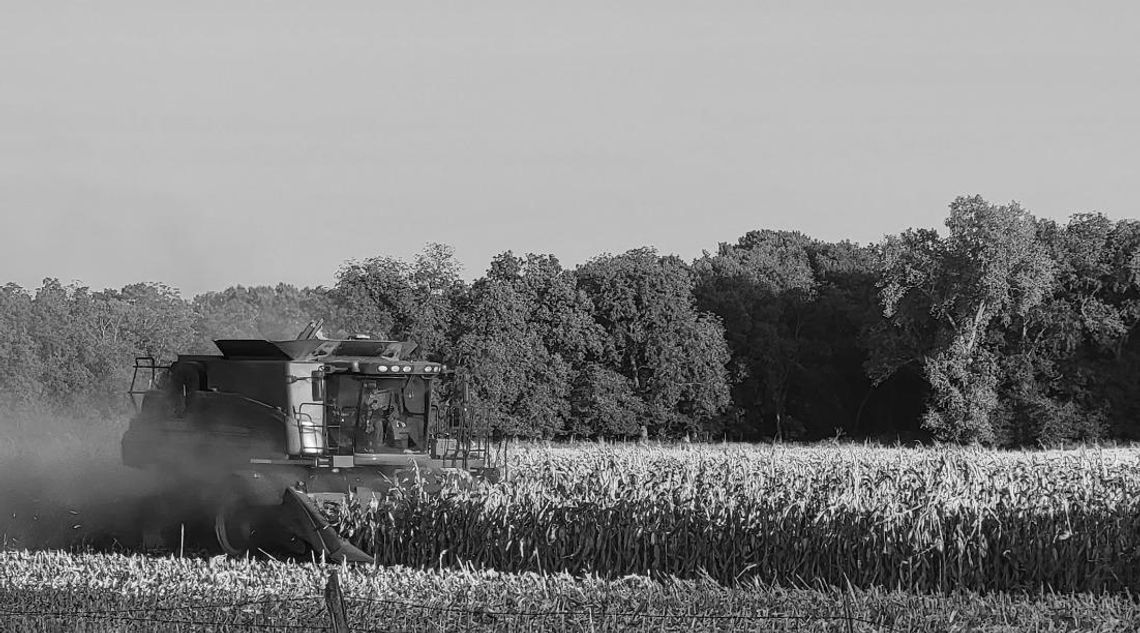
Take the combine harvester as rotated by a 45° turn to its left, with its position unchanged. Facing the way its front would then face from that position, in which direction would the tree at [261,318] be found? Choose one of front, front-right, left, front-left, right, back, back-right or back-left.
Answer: left

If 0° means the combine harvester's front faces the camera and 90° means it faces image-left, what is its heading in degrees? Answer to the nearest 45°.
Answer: approximately 315°
